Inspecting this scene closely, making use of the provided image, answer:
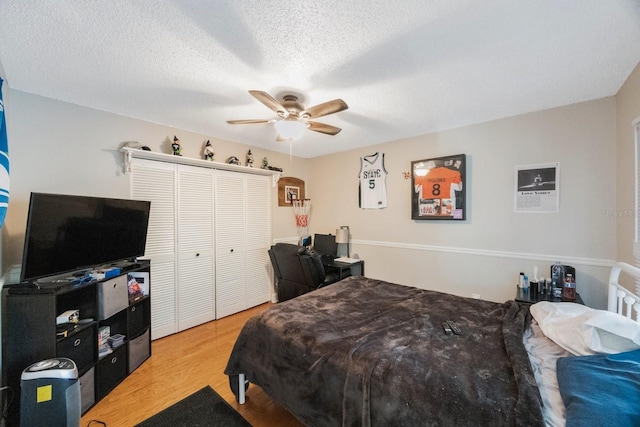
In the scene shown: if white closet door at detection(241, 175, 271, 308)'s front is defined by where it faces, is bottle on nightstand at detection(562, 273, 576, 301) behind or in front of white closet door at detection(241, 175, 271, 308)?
in front

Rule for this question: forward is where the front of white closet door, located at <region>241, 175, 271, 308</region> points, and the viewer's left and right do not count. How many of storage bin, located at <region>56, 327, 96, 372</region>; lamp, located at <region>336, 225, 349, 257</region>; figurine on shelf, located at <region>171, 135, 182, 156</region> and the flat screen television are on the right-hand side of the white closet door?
3

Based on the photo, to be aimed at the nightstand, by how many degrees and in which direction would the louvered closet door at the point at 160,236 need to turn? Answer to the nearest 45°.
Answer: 0° — it already faces it

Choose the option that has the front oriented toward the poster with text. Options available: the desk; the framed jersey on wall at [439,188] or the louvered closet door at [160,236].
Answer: the louvered closet door

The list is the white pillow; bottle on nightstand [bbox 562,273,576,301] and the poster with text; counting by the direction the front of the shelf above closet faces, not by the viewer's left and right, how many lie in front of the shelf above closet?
3

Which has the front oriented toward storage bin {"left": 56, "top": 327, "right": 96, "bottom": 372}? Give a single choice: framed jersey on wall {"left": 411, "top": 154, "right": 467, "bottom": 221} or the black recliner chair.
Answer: the framed jersey on wall

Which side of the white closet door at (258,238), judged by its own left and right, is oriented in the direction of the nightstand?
front

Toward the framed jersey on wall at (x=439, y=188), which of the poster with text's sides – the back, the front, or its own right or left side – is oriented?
right

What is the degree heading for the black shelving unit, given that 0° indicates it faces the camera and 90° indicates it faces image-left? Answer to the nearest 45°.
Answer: approximately 315°

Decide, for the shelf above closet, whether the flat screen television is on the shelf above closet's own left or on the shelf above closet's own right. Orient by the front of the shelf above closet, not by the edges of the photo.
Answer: on the shelf above closet's own right

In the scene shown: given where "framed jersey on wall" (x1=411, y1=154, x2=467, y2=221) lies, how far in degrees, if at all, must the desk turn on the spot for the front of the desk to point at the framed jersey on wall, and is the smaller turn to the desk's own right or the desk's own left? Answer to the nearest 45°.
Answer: approximately 135° to the desk's own left

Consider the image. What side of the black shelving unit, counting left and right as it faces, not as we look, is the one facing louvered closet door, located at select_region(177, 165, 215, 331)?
left

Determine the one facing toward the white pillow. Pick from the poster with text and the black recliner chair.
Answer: the poster with text
